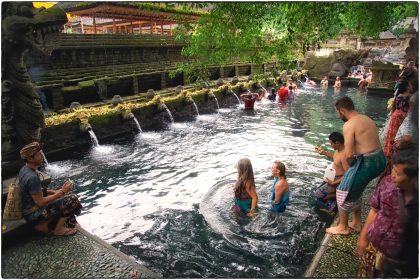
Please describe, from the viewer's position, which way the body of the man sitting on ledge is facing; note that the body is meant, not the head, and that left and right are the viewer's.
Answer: facing to the right of the viewer

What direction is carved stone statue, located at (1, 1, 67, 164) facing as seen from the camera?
to the viewer's right

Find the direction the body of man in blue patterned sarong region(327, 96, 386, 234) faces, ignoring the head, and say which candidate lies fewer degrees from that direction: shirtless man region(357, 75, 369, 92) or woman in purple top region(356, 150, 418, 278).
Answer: the shirtless man

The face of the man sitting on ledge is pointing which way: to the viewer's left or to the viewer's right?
to the viewer's right

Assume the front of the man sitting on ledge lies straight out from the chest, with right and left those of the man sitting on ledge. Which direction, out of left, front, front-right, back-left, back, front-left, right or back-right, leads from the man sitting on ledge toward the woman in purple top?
front-right

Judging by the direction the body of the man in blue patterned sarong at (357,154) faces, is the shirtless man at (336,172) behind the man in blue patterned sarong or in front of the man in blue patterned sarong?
in front
